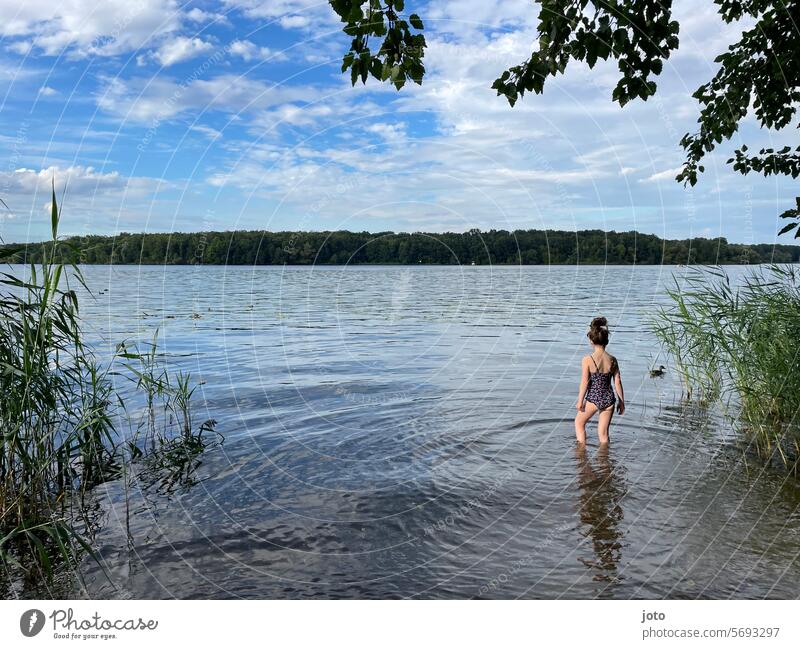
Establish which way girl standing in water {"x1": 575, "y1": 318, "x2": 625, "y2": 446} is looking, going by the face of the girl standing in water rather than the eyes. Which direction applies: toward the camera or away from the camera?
away from the camera

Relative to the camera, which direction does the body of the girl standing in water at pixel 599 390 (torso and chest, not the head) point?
away from the camera
